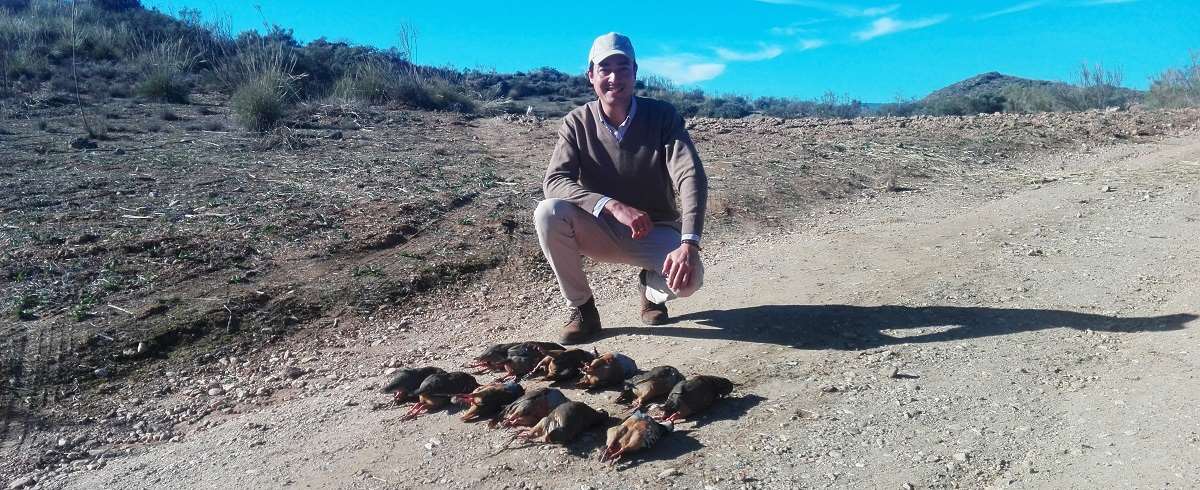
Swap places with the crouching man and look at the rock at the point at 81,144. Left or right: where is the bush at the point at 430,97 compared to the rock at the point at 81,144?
right

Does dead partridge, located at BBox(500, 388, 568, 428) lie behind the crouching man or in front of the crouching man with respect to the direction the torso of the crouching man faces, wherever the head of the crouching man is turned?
in front

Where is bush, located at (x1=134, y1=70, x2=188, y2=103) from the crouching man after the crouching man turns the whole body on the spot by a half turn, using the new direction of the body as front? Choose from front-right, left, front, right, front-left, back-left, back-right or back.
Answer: front-left

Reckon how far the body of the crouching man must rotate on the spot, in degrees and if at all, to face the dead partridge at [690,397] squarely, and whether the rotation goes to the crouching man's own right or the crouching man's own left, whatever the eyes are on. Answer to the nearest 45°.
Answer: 0° — they already face it

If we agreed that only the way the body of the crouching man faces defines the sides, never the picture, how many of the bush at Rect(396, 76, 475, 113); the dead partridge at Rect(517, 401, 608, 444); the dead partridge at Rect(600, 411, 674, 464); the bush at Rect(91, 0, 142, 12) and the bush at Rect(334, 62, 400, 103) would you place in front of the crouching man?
2

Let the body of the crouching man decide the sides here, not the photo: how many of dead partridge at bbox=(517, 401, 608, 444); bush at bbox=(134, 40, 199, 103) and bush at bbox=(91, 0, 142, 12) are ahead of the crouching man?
1

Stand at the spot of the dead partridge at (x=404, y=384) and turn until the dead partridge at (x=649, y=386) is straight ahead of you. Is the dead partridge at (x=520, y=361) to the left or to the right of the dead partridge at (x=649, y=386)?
left

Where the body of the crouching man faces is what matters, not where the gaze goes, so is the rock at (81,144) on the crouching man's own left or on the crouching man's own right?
on the crouching man's own right

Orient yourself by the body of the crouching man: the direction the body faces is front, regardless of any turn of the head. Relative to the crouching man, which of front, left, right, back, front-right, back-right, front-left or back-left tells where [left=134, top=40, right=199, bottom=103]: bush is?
back-right

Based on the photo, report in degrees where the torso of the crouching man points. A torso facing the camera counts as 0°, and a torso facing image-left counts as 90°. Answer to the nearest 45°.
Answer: approximately 0°

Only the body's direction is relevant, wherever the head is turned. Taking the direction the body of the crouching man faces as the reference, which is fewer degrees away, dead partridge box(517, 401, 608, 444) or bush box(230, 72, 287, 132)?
the dead partridge

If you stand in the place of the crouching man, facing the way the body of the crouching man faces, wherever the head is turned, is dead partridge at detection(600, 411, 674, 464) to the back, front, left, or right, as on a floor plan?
front

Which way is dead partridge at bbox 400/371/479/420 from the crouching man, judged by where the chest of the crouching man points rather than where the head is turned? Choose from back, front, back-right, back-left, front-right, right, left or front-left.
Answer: front-right

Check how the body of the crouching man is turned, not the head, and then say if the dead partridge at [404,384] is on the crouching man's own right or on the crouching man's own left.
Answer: on the crouching man's own right

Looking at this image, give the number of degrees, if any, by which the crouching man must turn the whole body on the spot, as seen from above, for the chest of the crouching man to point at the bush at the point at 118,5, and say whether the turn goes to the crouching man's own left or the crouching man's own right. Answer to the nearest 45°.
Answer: approximately 135° to the crouching man's own right

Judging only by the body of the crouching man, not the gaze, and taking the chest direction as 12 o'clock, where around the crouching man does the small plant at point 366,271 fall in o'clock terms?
The small plant is roughly at 4 o'clock from the crouching man.
